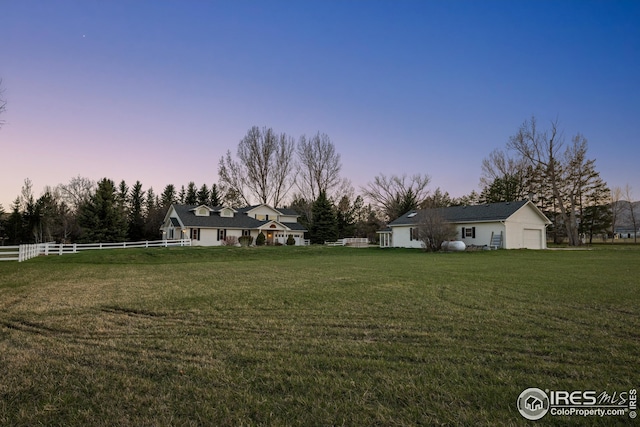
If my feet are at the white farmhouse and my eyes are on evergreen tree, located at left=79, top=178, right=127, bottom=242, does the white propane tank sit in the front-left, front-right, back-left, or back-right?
back-left

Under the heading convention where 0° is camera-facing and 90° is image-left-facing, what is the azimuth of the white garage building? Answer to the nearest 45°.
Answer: approximately 315°

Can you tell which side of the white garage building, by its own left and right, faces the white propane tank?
right

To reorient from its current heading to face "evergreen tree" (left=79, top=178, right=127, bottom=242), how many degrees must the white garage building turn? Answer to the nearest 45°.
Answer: approximately 135° to its right

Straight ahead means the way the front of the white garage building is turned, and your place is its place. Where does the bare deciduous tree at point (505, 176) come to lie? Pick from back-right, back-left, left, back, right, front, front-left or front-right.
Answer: back-left
